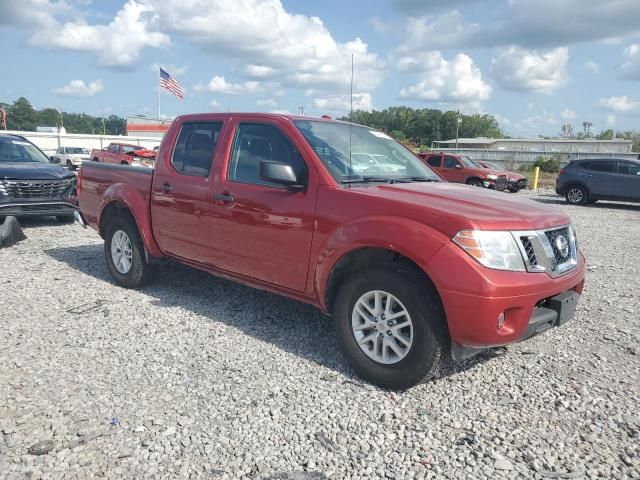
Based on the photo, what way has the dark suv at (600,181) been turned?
to the viewer's right

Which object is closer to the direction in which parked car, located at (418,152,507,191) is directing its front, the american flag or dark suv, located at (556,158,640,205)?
the dark suv

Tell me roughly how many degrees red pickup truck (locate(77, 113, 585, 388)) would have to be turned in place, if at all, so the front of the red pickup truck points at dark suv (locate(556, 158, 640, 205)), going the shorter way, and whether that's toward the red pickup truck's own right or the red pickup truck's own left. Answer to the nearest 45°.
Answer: approximately 90° to the red pickup truck's own left

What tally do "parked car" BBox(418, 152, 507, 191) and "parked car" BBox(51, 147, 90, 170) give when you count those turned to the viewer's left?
0

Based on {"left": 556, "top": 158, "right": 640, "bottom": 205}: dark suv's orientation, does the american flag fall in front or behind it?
behind

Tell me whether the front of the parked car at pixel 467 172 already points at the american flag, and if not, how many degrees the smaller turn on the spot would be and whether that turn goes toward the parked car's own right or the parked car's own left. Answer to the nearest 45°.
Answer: approximately 180°

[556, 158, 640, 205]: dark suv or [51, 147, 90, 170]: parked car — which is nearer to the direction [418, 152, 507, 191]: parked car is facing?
the dark suv

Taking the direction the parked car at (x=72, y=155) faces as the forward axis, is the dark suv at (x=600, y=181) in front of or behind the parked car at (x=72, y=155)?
in front

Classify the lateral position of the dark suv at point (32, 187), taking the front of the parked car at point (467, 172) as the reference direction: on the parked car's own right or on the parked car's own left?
on the parked car's own right

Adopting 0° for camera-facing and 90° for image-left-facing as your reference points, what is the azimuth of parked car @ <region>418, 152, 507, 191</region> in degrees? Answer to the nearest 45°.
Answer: approximately 315°
